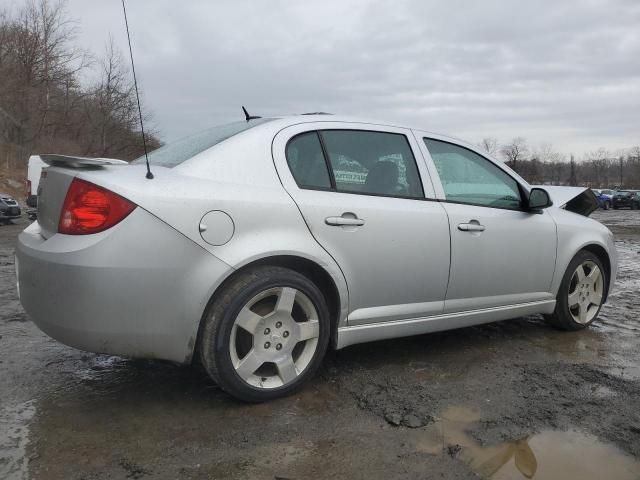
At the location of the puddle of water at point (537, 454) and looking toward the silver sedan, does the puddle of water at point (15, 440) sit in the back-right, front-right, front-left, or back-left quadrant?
front-left

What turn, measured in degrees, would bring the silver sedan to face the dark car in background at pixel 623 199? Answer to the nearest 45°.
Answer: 0° — it already faces it

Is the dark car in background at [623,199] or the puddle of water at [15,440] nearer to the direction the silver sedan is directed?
the dark car in background

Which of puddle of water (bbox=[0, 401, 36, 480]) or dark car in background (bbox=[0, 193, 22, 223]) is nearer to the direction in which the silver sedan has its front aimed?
the dark car in background

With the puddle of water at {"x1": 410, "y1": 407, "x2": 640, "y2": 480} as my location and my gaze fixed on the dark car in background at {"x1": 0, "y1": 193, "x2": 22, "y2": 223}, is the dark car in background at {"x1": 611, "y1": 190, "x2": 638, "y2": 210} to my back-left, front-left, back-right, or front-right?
front-right

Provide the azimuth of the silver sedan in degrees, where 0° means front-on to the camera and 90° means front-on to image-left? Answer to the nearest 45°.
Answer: approximately 225°

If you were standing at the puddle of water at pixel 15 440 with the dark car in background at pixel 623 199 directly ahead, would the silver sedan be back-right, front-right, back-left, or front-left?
front-right

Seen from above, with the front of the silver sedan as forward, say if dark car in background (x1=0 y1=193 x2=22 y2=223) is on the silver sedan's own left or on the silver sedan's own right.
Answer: on the silver sedan's own left

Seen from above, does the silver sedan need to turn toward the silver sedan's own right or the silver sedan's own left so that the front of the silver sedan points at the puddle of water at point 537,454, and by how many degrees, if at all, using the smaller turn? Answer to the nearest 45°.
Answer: approximately 90° to the silver sedan's own right

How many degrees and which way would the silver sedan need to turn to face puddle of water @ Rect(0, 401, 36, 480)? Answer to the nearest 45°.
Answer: approximately 180°
